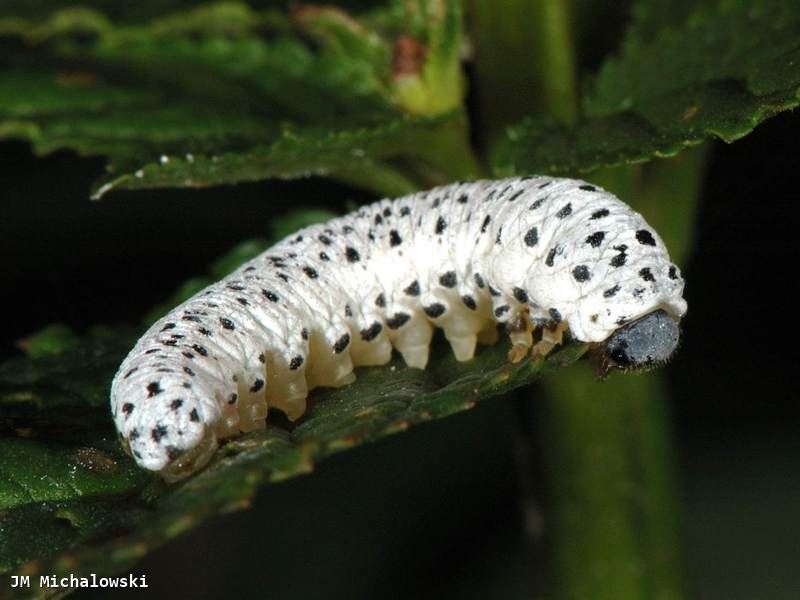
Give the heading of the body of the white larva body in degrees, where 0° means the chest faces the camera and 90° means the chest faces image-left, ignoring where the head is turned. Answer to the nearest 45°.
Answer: approximately 270°
